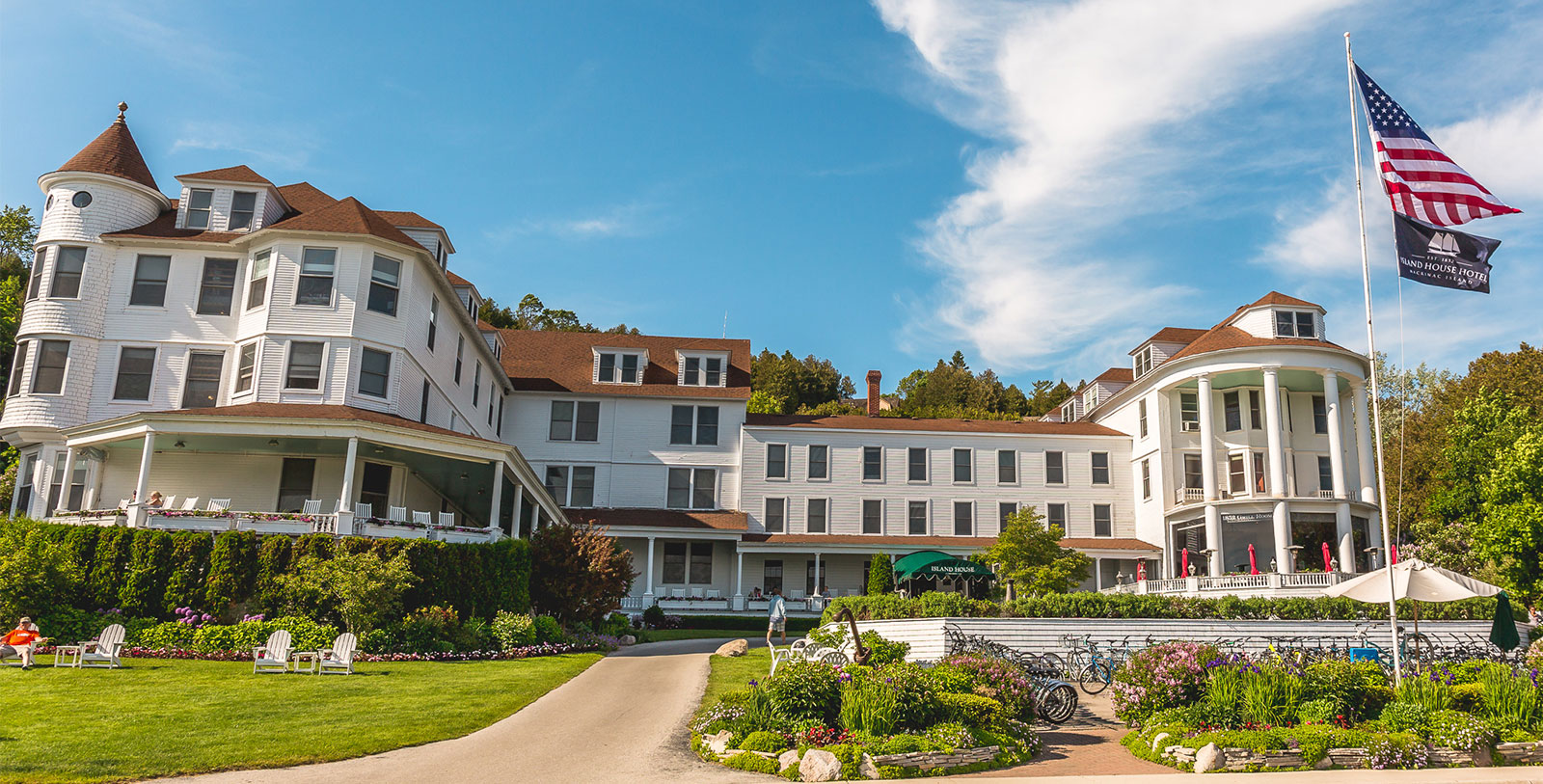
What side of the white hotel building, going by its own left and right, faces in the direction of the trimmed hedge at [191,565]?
front

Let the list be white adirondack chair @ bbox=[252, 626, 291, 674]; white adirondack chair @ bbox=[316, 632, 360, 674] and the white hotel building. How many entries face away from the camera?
0

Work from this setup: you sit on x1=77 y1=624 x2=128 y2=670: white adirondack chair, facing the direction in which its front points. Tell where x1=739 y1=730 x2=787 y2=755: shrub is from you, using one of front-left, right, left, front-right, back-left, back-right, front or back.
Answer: left

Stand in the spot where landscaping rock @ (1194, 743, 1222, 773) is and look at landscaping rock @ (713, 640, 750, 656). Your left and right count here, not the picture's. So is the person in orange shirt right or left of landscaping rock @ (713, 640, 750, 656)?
left

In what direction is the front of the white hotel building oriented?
toward the camera

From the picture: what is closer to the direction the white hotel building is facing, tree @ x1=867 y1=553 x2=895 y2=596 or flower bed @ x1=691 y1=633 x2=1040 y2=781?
the flower bed

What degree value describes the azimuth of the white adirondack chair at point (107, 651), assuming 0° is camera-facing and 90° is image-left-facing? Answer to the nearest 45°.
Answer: approximately 45°

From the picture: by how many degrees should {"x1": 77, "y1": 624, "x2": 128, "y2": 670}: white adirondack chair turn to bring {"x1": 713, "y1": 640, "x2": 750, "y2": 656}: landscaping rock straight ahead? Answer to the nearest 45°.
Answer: approximately 135° to its left

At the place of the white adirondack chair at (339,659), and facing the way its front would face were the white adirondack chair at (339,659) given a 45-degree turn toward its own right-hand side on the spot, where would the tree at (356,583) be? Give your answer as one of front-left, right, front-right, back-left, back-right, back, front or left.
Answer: right

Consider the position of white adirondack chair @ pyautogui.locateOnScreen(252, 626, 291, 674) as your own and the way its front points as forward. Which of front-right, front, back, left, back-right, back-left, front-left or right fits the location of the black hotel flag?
left

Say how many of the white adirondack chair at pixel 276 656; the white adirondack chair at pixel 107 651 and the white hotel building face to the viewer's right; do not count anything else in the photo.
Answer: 0

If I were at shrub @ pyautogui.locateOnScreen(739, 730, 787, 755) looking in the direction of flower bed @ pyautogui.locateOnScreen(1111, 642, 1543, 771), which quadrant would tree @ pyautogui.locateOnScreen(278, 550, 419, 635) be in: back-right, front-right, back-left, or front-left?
back-left

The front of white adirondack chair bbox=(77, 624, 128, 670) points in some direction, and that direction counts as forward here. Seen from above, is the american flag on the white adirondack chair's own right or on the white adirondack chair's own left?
on the white adirondack chair's own left

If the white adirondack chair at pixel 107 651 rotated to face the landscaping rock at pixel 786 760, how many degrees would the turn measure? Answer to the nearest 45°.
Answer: approximately 90° to its left

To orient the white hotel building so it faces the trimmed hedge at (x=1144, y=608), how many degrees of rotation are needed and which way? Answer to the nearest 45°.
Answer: approximately 45° to its left

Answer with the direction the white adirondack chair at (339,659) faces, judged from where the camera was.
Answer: facing the viewer and to the left of the viewer

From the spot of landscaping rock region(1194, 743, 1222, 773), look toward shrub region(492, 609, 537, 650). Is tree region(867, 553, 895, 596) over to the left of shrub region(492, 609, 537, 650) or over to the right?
right
